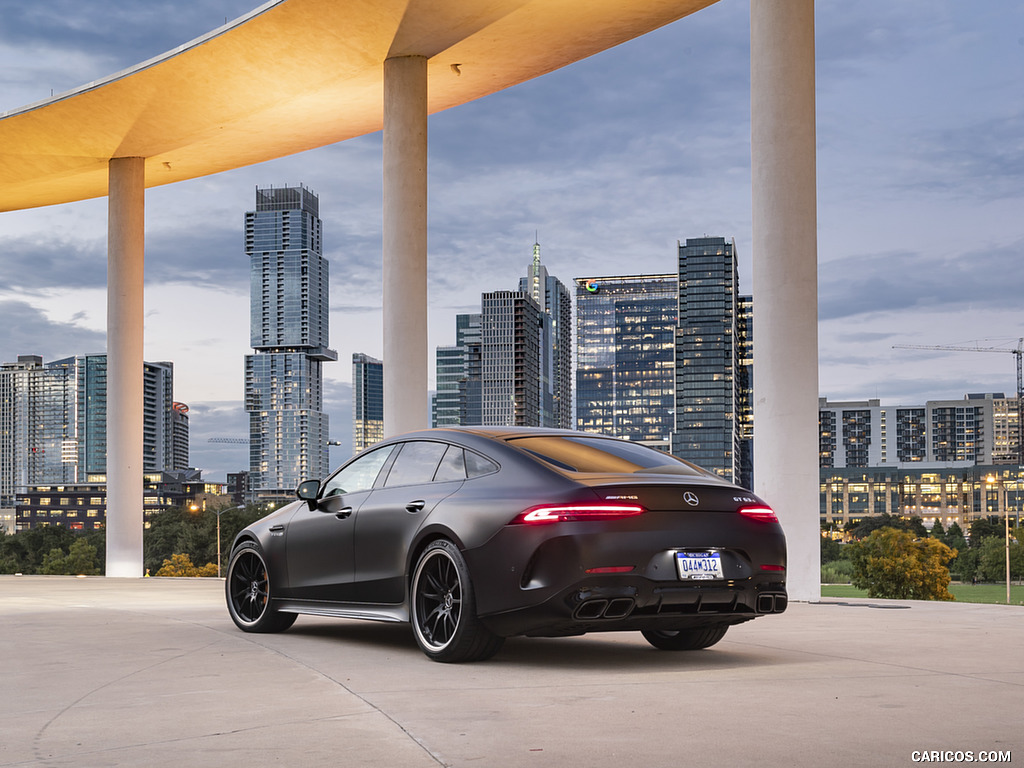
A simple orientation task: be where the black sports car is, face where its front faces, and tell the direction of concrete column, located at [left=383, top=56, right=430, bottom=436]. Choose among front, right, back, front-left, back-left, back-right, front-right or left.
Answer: front-right

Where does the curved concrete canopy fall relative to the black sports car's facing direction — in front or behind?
in front

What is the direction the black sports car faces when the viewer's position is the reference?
facing away from the viewer and to the left of the viewer

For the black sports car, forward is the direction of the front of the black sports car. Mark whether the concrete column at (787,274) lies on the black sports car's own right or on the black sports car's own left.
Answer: on the black sports car's own right

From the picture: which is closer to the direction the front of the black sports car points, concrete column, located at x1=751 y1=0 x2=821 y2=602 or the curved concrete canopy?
the curved concrete canopy
